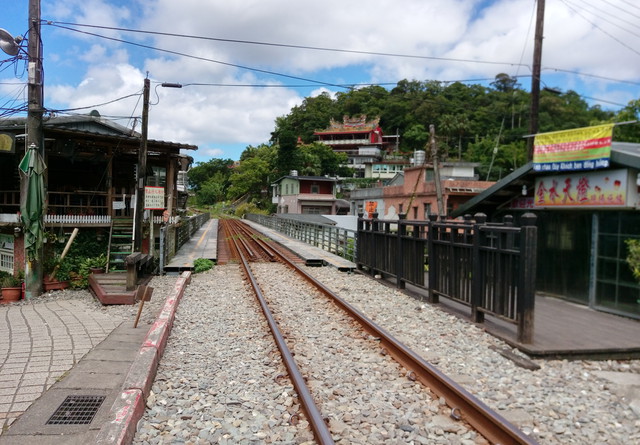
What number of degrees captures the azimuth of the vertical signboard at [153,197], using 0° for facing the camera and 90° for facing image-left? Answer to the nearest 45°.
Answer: approximately 0°

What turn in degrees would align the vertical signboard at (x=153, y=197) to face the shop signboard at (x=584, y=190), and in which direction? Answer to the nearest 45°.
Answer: approximately 45° to its left

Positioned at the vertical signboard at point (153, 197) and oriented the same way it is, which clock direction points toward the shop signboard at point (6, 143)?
The shop signboard is roughly at 3 o'clock from the vertical signboard.

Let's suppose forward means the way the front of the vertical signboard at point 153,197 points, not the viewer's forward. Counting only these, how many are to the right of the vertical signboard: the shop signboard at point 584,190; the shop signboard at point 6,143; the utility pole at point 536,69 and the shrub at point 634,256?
1

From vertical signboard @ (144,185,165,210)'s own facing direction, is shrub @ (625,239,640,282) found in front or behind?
in front

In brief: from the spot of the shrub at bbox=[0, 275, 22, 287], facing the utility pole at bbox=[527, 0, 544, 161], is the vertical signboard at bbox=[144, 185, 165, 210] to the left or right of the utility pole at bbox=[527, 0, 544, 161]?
left

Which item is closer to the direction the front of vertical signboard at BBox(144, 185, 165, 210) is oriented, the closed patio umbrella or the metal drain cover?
the metal drain cover

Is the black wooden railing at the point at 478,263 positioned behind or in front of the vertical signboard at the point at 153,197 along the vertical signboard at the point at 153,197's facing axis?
in front

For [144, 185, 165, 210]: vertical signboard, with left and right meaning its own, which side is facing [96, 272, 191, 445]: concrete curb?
front

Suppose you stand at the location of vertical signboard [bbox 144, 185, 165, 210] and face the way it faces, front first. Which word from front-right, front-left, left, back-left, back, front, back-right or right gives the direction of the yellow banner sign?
front-left

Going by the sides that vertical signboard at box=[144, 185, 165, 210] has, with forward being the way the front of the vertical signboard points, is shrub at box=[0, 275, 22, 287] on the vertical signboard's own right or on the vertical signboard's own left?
on the vertical signboard's own right
